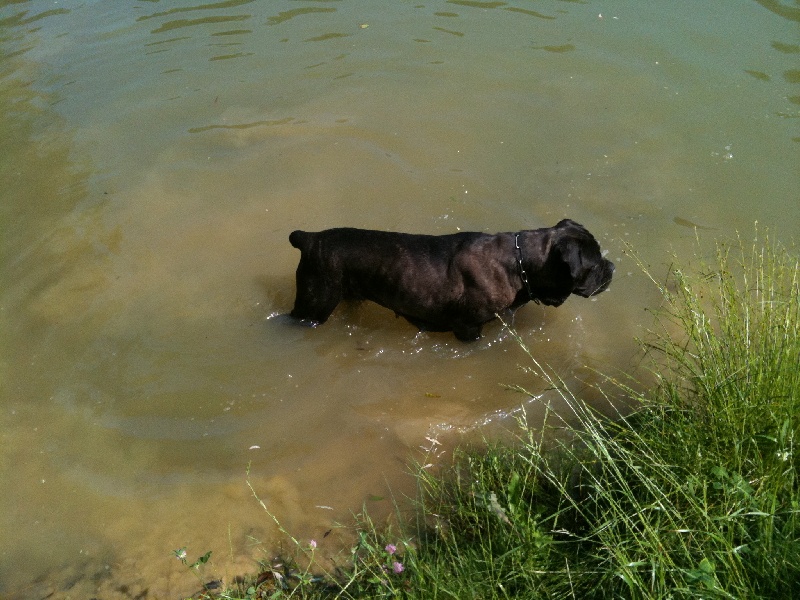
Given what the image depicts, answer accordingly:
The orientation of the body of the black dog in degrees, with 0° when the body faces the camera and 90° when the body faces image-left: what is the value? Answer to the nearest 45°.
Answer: approximately 270°
